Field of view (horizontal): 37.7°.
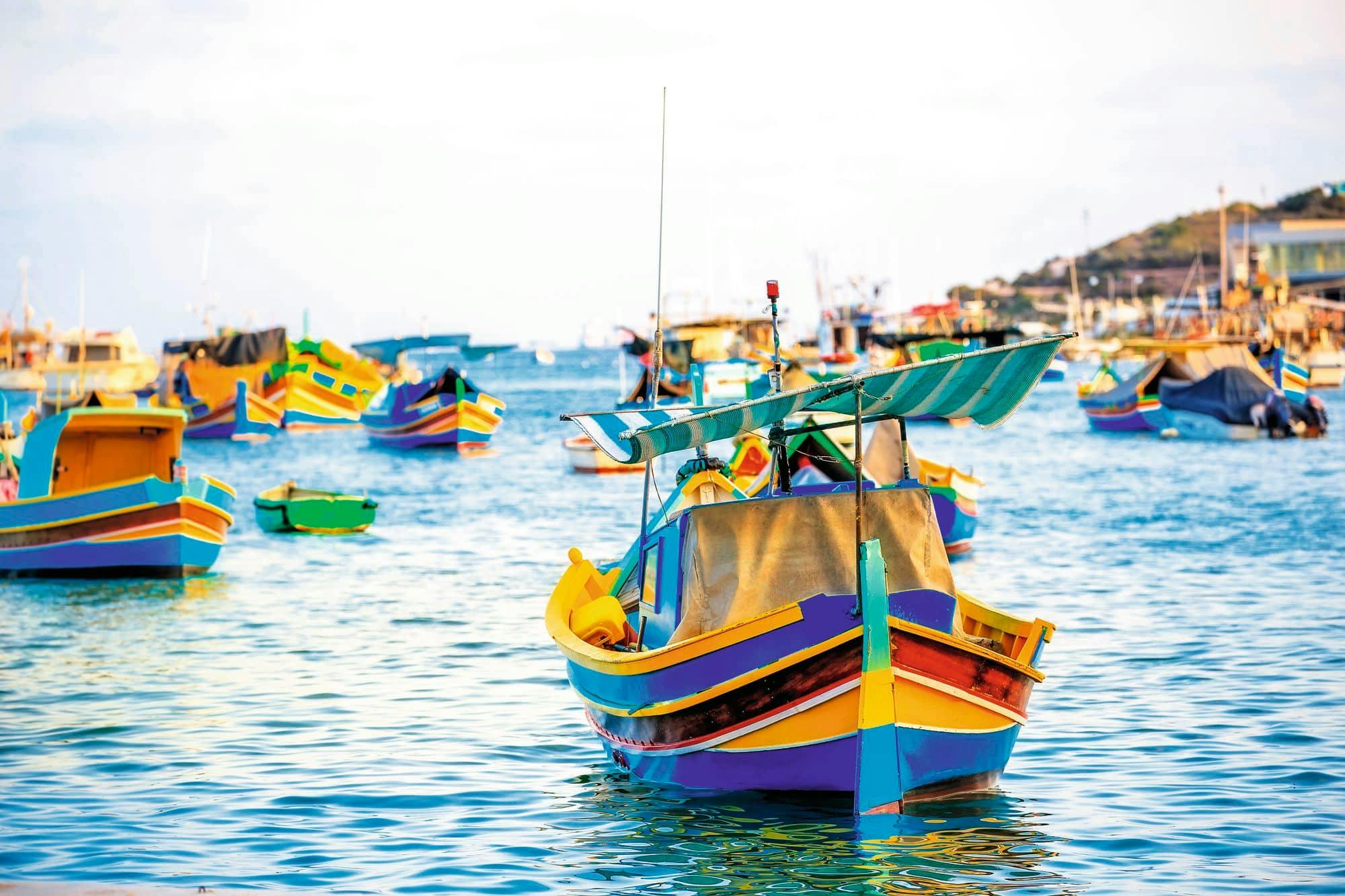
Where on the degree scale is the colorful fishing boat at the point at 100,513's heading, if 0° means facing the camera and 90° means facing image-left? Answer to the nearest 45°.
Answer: approximately 135°

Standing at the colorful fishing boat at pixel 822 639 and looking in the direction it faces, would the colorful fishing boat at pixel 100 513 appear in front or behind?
behind

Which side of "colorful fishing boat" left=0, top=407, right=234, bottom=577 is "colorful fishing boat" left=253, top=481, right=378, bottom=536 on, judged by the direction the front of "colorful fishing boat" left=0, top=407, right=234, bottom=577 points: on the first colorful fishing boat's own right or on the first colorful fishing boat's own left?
on the first colorful fishing boat's own right
